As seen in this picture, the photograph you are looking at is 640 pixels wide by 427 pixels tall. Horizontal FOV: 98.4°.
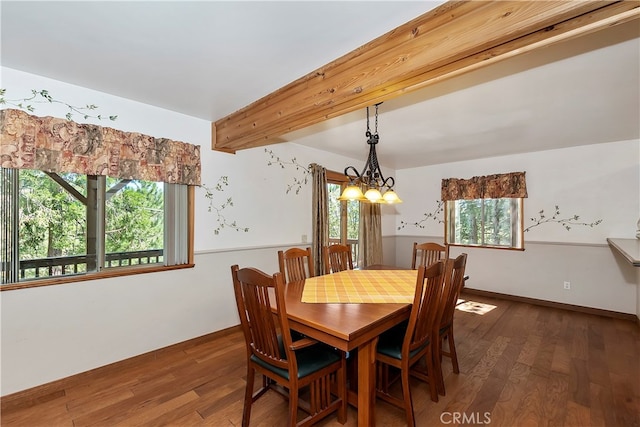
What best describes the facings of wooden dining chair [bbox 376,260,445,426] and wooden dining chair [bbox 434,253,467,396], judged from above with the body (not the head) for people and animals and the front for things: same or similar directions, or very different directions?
same or similar directions

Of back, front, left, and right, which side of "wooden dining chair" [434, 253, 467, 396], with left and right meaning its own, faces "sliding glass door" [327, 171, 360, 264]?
front

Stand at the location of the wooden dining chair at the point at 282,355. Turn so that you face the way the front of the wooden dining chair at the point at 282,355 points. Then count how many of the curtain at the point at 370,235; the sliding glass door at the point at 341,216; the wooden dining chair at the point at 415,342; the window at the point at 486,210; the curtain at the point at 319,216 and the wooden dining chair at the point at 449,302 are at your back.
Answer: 0

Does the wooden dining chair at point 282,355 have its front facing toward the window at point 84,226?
no

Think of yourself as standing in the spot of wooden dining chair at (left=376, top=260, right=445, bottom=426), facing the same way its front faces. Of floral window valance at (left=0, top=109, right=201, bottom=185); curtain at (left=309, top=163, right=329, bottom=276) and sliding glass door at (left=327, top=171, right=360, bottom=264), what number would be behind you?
0

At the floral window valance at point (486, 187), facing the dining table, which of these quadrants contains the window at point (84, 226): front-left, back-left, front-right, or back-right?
front-right

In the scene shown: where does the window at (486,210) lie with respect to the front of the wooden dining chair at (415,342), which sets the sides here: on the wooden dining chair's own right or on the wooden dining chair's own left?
on the wooden dining chair's own right

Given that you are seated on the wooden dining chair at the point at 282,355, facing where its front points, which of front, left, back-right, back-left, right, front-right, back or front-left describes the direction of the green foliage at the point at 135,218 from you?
left

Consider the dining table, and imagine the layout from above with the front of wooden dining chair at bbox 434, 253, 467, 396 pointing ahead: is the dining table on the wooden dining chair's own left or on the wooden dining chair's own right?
on the wooden dining chair's own left

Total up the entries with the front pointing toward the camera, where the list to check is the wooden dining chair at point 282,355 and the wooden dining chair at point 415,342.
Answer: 0

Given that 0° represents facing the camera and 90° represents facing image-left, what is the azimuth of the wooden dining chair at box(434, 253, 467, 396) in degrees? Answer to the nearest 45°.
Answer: approximately 135°

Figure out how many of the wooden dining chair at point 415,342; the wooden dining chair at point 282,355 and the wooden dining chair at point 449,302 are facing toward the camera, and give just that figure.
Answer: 0

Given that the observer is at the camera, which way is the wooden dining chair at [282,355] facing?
facing away from the viewer and to the right of the viewer

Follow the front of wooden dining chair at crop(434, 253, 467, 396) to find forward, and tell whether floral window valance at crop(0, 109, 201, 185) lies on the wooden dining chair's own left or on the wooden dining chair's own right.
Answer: on the wooden dining chair's own left

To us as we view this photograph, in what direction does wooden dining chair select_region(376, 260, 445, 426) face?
facing away from the viewer and to the left of the viewer

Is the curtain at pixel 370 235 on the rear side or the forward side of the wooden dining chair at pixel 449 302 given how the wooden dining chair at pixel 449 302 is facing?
on the forward side

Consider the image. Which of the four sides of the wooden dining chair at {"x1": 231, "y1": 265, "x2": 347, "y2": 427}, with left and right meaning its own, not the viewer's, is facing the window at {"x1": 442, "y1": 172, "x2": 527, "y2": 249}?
front

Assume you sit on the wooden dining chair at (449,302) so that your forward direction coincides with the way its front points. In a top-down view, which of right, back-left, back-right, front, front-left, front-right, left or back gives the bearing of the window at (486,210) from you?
front-right

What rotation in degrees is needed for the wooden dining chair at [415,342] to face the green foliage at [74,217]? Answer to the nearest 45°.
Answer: approximately 45° to its left
